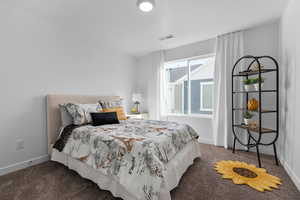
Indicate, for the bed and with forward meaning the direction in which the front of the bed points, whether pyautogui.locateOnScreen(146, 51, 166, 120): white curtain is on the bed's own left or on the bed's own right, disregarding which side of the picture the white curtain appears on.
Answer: on the bed's own left

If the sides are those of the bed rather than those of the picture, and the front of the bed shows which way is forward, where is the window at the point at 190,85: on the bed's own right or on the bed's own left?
on the bed's own left

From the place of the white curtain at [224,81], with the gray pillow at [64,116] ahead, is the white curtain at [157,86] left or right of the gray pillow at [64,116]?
right

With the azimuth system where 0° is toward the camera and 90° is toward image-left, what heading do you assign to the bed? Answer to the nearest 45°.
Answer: approximately 315°

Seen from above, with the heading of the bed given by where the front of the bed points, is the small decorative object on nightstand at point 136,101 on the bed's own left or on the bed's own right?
on the bed's own left

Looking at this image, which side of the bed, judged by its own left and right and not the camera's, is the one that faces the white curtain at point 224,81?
left

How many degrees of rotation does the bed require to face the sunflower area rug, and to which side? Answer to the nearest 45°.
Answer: approximately 45° to its left
